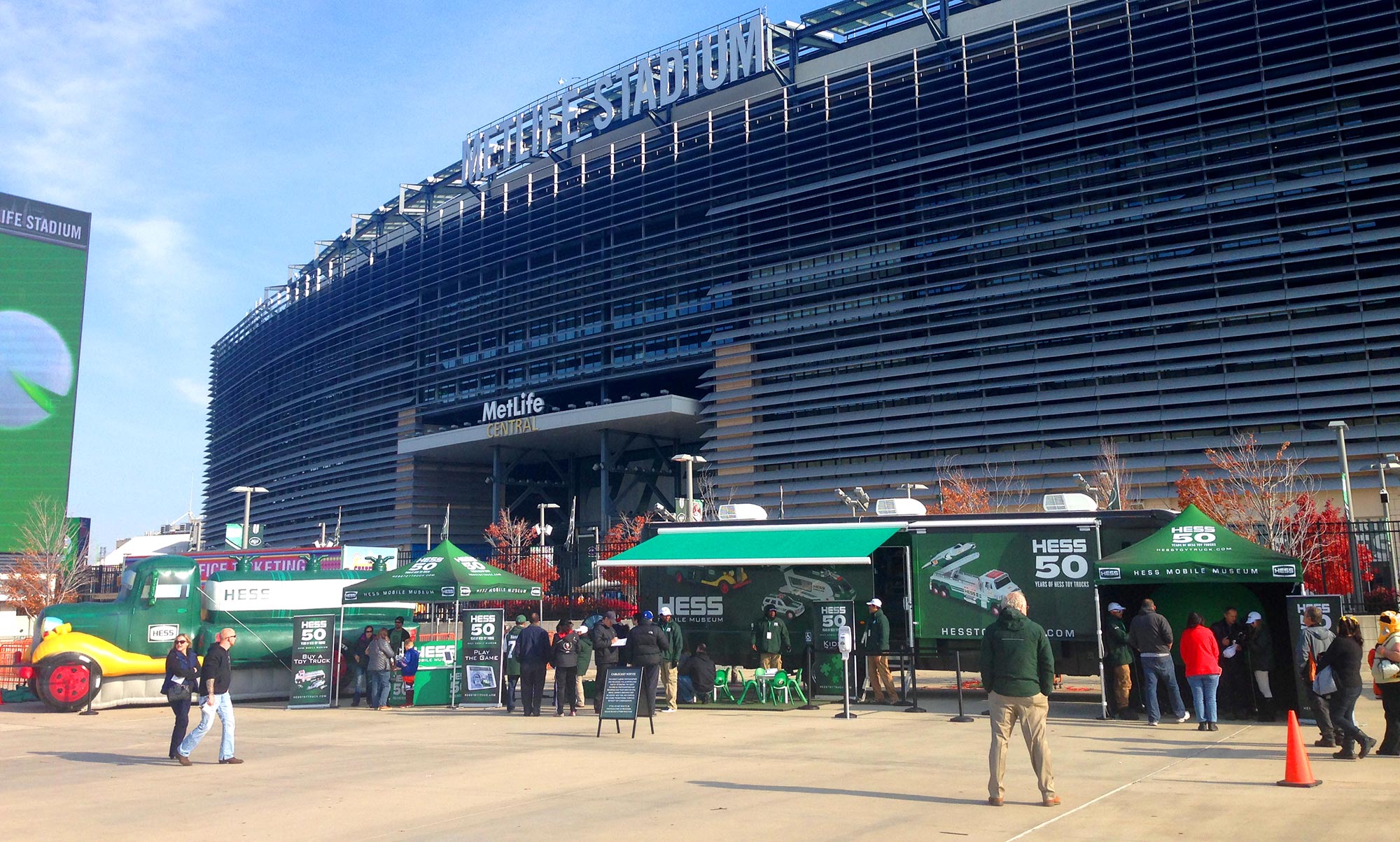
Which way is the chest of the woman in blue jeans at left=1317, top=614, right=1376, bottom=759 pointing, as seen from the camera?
to the viewer's left

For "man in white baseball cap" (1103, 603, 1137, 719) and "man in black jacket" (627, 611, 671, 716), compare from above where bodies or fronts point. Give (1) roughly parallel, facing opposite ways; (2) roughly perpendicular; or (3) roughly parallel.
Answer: roughly perpendicular

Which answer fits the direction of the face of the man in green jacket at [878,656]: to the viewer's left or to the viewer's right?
to the viewer's left

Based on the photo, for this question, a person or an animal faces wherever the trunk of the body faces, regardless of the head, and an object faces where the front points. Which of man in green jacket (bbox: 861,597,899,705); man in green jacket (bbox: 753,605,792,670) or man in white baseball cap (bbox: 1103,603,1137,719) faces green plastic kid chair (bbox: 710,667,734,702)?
man in green jacket (bbox: 861,597,899,705)

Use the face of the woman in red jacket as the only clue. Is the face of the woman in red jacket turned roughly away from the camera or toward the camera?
away from the camera

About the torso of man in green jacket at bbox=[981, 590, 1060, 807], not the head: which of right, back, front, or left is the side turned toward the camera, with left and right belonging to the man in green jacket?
back

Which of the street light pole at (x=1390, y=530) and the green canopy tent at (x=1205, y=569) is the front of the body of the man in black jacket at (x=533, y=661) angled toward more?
the street light pole

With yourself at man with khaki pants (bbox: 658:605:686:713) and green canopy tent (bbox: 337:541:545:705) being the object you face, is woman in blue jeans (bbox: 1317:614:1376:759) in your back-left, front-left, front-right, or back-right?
back-left

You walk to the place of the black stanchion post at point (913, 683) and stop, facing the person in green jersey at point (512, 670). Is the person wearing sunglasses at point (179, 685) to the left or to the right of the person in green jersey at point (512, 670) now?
left

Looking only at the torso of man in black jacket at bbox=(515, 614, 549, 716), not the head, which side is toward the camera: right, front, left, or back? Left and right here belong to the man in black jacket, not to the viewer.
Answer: back

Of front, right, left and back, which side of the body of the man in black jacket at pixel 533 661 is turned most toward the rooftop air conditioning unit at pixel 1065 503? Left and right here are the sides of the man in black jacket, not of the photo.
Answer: right

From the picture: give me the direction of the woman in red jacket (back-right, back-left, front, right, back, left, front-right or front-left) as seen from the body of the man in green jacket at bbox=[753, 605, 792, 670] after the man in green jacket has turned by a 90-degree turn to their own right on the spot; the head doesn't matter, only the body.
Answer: back-left

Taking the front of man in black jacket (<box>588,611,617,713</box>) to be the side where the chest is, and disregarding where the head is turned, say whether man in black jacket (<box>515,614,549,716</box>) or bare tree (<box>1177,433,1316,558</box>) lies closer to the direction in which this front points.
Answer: the bare tree

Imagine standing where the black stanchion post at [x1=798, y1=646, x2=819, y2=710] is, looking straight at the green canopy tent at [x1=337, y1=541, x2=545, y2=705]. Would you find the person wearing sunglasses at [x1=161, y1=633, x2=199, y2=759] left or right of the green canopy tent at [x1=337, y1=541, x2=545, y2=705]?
left
